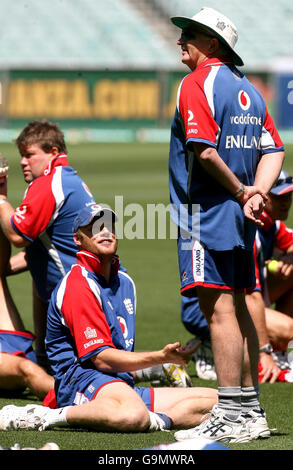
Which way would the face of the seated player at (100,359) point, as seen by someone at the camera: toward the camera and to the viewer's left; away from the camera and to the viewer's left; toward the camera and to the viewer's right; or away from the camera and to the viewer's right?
toward the camera and to the viewer's right

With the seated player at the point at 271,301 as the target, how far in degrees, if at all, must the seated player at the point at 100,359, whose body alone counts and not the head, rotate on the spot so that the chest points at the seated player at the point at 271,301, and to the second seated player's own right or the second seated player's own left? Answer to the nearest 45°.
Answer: approximately 90° to the second seated player's own left

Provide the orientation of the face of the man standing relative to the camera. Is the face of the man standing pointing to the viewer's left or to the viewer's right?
to the viewer's left

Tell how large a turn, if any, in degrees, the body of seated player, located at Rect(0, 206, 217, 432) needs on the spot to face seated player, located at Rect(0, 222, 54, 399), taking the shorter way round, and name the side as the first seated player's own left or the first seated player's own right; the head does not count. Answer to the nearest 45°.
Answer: approximately 180°

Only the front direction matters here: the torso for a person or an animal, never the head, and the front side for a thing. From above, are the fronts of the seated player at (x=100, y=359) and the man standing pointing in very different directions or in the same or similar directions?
very different directions

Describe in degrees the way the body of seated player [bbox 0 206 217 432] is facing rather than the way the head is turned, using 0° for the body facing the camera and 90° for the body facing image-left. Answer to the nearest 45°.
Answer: approximately 315°

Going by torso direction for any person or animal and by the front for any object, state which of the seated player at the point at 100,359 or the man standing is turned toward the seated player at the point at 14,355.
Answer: the man standing
